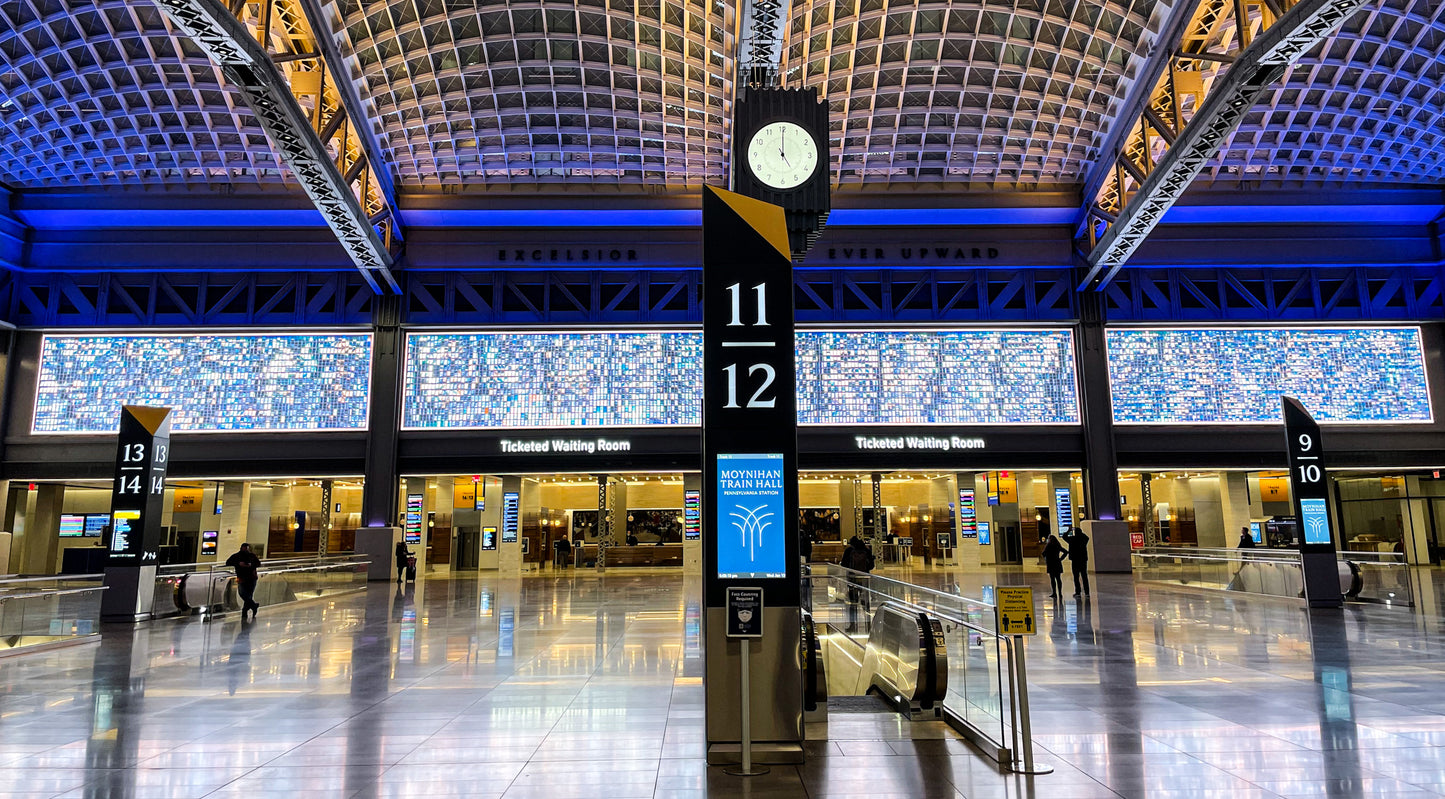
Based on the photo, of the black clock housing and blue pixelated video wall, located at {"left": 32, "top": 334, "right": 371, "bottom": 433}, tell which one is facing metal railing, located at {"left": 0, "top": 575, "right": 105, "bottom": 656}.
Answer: the blue pixelated video wall

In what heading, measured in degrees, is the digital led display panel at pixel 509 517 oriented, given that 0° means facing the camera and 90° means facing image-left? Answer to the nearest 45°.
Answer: approximately 0°

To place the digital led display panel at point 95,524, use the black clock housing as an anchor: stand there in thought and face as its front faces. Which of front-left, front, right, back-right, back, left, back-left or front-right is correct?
back-right

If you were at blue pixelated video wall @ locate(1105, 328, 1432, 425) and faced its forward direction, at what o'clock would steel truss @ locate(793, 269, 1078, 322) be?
The steel truss is roughly at 2 o'clock from the blue pixelated video wall.

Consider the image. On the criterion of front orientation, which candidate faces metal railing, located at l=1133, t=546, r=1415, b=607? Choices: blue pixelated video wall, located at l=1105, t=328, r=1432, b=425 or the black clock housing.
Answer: the blue pixelated video wall

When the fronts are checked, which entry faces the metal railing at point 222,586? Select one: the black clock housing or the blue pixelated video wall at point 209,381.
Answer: the blue pixelated video wall

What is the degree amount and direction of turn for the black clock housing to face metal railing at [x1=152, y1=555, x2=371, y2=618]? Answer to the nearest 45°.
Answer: approximately 135° to its right

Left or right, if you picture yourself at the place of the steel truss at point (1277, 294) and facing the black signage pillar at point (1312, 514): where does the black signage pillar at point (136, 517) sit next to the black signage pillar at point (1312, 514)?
right

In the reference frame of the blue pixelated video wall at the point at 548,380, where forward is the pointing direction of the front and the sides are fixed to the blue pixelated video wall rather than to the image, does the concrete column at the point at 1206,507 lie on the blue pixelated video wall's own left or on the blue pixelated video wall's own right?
on the blue pixelated video wall's own left

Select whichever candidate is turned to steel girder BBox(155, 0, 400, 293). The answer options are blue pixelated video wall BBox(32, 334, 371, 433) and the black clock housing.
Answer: the blue pixelated video wall

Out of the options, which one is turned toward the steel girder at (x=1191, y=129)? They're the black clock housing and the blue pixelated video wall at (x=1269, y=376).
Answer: the blue pixelated video wall

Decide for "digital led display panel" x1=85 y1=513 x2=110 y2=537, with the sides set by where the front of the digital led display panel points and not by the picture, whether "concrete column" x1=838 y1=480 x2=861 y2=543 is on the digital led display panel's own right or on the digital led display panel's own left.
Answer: on the digital led display panel's own left
